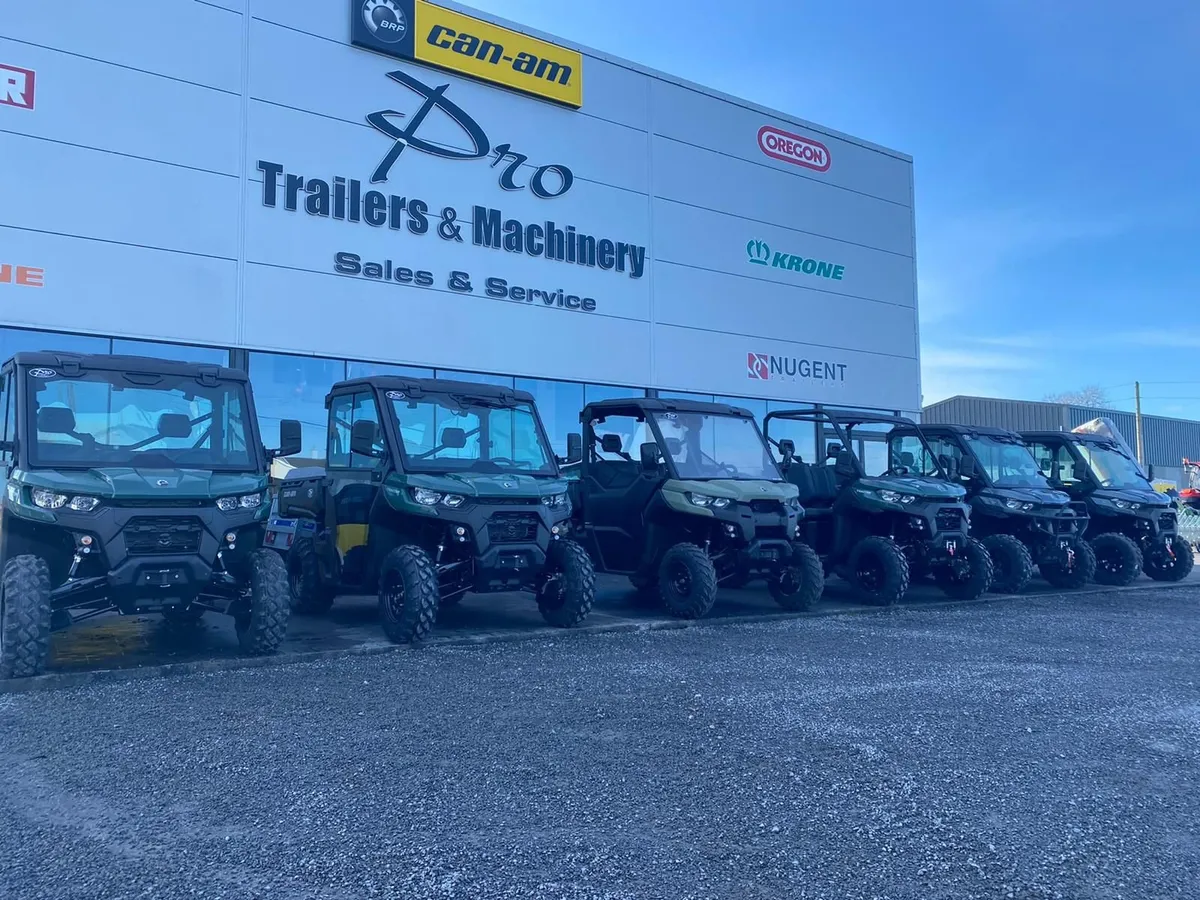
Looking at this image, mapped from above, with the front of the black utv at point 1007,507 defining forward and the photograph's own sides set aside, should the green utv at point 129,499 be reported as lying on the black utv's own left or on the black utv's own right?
on the black utv's own right

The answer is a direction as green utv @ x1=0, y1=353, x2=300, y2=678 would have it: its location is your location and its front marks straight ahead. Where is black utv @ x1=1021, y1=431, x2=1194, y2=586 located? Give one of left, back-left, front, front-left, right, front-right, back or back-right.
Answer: left

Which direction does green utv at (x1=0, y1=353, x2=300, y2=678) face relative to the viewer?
toward the camera

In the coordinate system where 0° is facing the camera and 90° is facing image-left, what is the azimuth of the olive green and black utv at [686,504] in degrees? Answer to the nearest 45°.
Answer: approximately 315°

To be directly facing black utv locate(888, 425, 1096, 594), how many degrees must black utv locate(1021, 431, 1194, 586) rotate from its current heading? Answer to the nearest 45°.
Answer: approximately 90° to its right

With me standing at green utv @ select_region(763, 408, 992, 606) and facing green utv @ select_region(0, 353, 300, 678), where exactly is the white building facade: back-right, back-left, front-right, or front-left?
front-right

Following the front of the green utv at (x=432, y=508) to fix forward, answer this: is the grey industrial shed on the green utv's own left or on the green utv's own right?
on the green utv's own left

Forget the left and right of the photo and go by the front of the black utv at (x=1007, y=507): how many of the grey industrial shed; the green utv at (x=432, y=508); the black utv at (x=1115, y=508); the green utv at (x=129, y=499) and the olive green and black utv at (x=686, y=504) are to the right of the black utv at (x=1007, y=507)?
3

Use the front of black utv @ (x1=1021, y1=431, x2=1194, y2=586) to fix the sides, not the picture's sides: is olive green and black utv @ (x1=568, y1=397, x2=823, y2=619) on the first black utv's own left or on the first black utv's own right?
on the first black utv's own right

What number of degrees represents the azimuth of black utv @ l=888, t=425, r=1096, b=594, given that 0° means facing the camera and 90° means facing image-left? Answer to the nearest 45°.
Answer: approximately 315°

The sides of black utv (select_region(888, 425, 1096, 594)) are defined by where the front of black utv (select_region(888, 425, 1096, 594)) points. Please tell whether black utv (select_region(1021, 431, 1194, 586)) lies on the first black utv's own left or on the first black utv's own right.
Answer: on the first black utv's own left

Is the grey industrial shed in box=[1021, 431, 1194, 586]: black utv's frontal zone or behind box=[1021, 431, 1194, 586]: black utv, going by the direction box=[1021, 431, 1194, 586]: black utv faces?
behind

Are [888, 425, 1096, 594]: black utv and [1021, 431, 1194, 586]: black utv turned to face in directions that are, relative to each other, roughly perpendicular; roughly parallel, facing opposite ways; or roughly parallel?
roughly parallel

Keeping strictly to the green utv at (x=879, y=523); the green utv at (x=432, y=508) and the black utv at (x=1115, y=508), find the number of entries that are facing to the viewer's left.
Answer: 0

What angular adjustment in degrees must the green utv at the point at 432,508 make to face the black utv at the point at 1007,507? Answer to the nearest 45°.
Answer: approximately 45° to its left

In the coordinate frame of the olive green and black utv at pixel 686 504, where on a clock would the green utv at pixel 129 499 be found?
The green utv is roughly at 3 o'clock from the olive green and black utv.

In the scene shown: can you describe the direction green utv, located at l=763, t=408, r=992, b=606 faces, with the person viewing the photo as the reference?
facing the viewer and to the right of the viewer

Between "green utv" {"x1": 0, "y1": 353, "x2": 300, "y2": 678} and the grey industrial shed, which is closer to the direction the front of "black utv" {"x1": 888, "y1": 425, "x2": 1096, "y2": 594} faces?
the green utv
